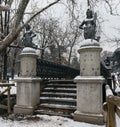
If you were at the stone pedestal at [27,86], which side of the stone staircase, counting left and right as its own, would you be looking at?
right

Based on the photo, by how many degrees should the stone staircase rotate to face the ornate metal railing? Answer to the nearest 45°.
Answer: approximately 180°

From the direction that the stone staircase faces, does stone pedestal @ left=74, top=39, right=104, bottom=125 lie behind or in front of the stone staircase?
in front

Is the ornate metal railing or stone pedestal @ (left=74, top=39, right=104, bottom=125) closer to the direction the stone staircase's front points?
the stone pedestal

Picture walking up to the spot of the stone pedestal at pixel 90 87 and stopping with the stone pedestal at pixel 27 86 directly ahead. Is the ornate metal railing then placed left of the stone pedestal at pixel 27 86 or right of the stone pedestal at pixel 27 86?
right

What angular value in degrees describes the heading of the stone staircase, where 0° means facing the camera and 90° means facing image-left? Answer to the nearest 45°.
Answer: approximately 0°

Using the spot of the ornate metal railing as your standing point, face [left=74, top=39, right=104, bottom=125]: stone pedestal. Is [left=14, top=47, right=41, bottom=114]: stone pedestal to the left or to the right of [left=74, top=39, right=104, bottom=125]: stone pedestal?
right
